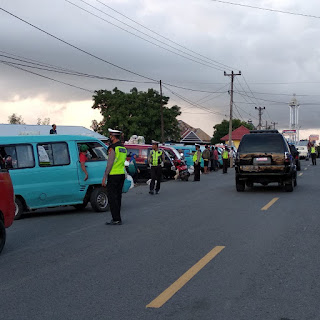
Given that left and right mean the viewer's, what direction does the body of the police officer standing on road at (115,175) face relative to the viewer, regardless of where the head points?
facing away from the viewer and to the left of the viewer

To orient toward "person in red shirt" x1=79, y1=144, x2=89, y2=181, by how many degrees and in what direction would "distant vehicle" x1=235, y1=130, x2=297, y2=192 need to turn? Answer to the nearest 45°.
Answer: approximately 135° to its left

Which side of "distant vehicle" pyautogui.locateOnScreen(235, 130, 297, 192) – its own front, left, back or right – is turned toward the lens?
back
